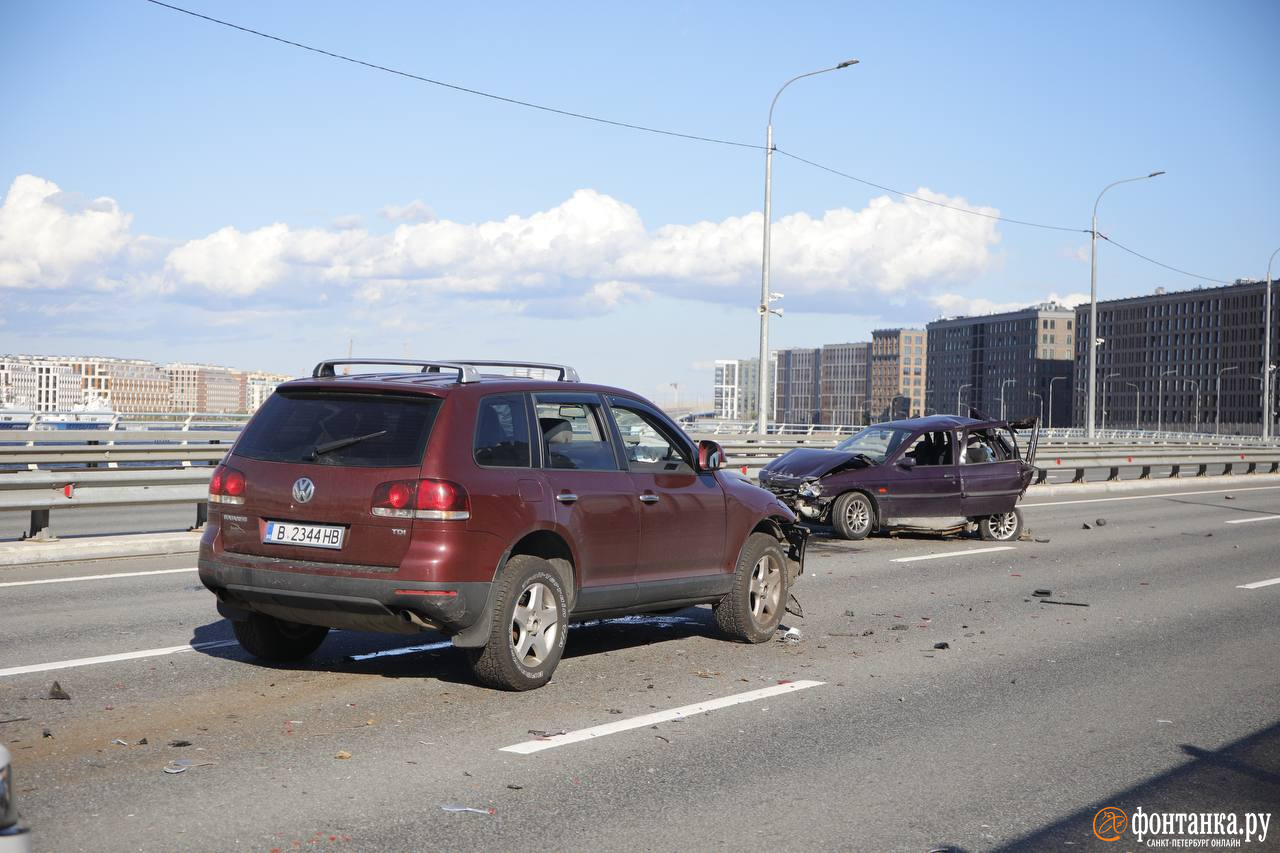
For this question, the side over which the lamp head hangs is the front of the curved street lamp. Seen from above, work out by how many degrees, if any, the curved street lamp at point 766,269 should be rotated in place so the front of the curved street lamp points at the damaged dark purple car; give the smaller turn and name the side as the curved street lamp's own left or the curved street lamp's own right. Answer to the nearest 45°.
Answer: approximately 90° to the curved street lamp's own right

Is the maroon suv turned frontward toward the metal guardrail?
no

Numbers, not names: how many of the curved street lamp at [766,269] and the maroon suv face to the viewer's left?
0

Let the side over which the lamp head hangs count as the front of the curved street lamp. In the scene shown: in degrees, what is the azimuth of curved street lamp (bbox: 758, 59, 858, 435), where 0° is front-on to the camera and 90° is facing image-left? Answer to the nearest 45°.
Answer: approximately 270°

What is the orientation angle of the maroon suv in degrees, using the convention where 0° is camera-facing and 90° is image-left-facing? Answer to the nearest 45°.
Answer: approximately 225°

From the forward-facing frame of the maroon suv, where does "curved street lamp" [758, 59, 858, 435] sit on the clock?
The curved street lamp is roughly at 11 o'clock from the maroon suv.

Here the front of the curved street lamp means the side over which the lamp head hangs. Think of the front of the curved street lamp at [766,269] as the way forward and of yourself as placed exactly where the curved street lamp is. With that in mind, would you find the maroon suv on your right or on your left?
on your right

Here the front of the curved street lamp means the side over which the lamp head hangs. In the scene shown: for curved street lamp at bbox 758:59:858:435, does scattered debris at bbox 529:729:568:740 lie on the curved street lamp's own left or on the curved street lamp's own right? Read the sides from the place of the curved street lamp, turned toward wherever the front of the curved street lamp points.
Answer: on the curved street lamp's own right
